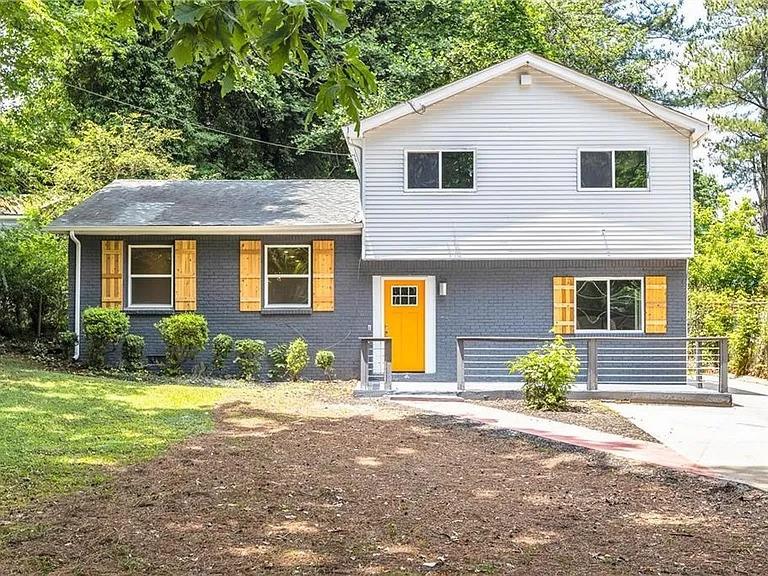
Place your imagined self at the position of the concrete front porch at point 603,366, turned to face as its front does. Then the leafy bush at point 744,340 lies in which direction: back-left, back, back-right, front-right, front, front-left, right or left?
back-left

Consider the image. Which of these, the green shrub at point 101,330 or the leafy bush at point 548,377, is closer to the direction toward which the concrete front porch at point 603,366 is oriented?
the leafy bush

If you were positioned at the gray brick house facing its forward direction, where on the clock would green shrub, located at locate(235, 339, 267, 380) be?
The green shrub is roughly at 1 o'clock from the gray brick house.

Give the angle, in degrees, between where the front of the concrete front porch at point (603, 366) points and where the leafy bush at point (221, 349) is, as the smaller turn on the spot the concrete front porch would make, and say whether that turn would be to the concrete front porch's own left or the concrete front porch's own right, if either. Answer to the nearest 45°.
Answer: approximately 90° to the concrete front porch's own right

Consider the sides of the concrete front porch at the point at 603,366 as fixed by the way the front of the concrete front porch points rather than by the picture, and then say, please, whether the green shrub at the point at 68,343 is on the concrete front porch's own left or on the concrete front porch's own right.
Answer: on the concrete front porch's own right

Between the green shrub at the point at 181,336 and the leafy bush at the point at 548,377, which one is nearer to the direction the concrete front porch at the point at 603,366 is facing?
the leafy bush

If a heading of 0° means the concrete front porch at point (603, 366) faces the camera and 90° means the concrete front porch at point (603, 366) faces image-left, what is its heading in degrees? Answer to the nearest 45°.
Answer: approximately 0°

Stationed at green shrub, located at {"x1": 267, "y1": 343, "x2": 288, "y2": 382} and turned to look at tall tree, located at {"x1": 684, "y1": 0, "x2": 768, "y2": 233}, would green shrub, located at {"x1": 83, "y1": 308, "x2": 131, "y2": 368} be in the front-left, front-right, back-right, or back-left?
back-left

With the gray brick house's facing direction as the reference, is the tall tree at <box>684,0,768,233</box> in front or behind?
behind
